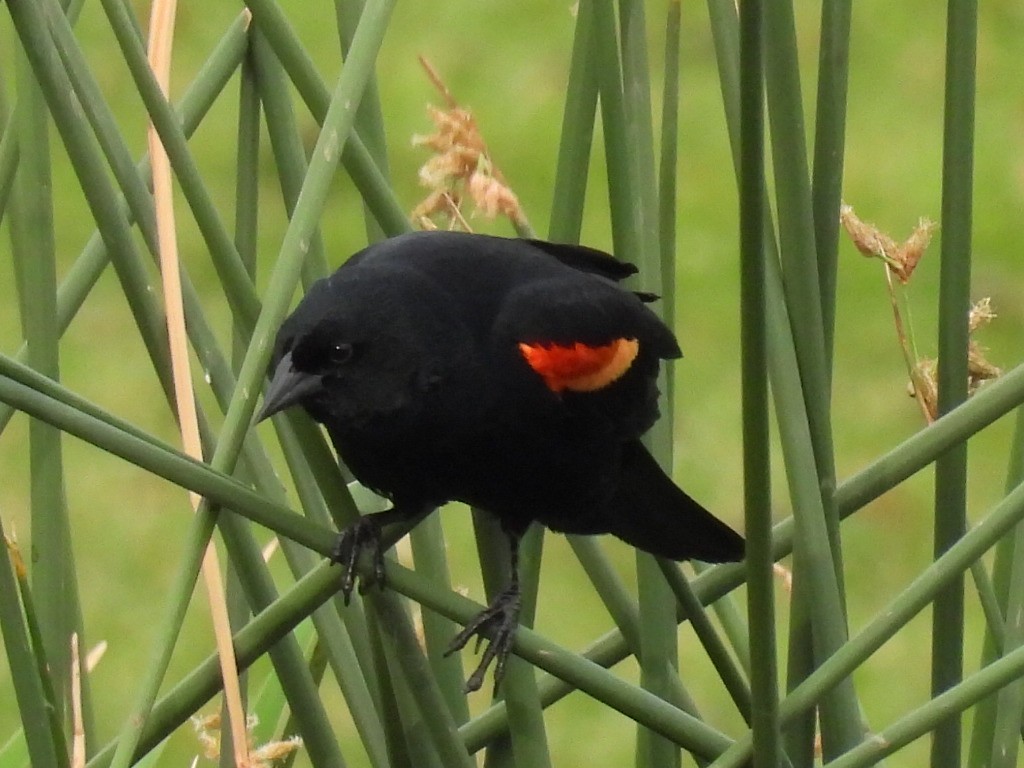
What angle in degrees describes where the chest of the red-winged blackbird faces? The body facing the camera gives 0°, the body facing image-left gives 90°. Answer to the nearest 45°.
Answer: approximately 45°
